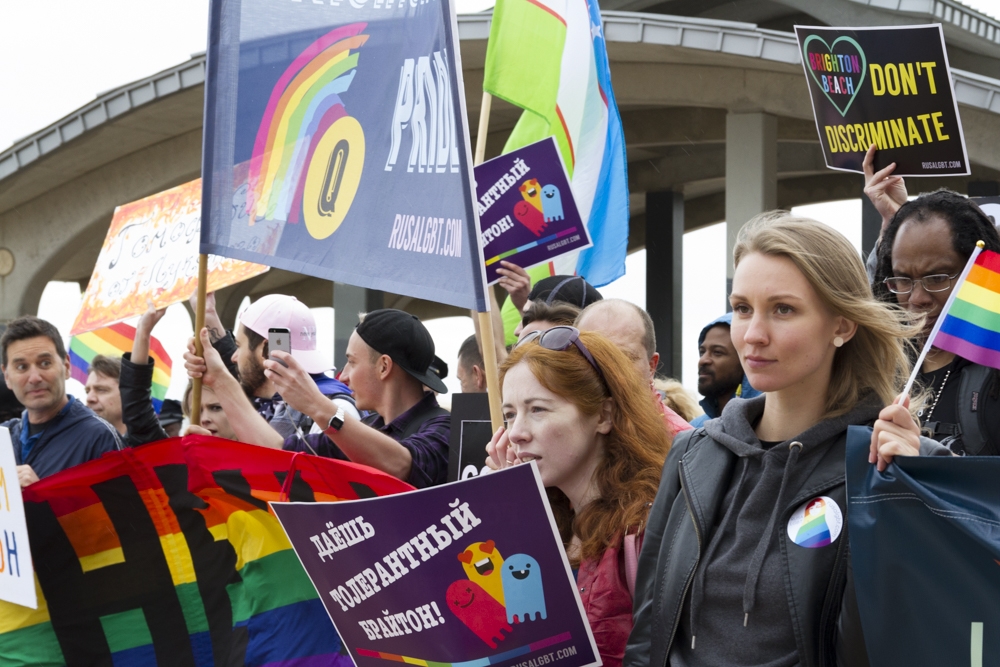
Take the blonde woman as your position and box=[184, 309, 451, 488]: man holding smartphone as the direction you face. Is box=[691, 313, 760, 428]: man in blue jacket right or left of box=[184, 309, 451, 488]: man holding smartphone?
right

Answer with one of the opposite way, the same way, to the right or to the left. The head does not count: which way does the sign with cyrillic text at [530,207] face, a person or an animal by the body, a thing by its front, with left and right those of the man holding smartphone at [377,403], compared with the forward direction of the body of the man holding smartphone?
to the left

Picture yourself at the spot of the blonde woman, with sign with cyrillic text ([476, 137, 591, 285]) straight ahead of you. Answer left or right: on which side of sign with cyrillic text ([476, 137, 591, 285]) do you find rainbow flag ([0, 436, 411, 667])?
left

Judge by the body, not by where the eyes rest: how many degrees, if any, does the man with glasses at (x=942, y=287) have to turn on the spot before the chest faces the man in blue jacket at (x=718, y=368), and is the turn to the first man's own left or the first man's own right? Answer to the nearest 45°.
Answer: approximately 90° to the first man's own right

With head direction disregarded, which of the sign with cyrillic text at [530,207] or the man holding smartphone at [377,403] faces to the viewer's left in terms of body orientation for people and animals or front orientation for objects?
the man holding smartphone

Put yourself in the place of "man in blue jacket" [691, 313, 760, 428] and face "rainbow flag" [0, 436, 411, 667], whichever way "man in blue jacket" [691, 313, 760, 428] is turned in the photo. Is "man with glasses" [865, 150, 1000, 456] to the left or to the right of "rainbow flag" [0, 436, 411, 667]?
left

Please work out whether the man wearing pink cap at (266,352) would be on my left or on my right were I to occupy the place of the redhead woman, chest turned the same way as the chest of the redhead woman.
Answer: on my right

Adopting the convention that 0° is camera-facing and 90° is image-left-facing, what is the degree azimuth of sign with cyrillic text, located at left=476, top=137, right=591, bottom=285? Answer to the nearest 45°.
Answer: approximately 0°

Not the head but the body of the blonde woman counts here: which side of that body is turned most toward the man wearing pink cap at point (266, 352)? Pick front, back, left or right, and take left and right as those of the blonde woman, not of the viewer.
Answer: right
